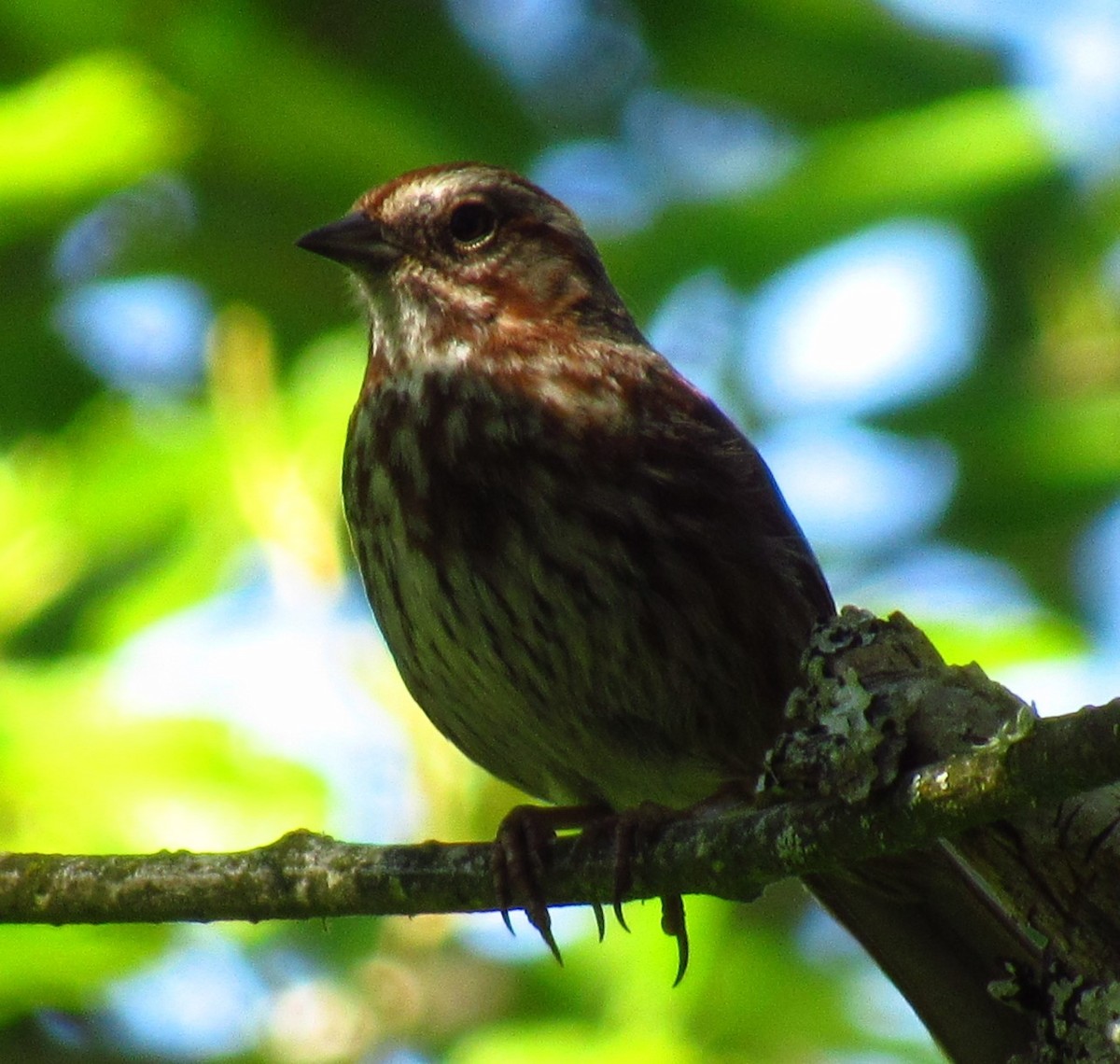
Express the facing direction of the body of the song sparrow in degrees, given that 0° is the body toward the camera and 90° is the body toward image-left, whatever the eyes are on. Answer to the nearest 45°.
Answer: approximately 45°
